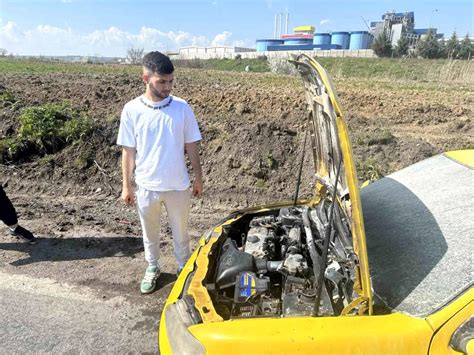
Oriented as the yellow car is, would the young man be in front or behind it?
in front

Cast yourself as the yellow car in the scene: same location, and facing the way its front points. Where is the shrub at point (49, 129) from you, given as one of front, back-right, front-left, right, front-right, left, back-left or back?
front-right

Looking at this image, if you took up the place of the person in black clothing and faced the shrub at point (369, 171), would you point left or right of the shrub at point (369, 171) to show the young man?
right

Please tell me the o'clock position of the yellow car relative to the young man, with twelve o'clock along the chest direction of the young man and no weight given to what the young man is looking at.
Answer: The yellow car is roughly at 11 o'clock from the young man.

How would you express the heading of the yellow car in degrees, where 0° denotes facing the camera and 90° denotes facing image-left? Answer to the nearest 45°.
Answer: approximately 90°

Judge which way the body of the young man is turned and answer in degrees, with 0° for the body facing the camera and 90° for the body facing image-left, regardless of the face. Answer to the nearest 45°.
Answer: approximately 0°

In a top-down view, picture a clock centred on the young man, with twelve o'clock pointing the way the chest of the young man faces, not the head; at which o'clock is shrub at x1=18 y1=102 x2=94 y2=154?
The shrub is roughly at 5 o'clock from the young man.

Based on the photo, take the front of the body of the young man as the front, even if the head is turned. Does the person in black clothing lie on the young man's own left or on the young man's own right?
on the young man's own right

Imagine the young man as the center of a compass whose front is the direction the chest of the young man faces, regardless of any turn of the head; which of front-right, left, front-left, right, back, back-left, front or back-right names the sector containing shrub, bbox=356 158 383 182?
back-left

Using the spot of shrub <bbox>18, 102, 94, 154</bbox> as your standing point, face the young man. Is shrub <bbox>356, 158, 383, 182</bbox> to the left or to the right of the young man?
left
